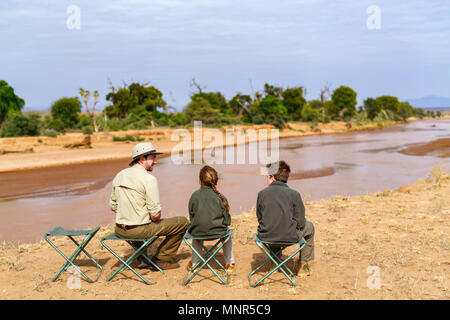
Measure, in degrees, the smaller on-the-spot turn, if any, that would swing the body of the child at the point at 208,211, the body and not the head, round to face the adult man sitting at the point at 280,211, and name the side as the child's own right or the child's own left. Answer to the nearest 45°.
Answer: approximately 90° to the child's own right

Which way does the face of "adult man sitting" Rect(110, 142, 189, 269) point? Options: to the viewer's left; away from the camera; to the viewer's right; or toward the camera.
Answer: to the viewer's right

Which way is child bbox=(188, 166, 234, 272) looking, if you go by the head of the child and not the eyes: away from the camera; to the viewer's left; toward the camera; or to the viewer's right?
away from the camera

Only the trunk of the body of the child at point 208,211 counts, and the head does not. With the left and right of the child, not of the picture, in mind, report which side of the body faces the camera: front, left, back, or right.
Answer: back

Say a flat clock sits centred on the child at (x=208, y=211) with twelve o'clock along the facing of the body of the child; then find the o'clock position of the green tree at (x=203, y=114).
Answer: The green tree is roughly at 12 o'clock from the child.

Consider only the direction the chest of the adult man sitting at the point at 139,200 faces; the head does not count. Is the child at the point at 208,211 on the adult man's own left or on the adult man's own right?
on the adult man's own right

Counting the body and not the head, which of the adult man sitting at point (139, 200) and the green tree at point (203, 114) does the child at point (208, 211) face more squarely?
the green tree

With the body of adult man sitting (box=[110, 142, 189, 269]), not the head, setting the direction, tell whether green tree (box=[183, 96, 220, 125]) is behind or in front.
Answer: in front

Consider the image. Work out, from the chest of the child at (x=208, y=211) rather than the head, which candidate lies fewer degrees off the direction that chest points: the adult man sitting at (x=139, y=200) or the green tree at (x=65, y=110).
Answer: the green tree

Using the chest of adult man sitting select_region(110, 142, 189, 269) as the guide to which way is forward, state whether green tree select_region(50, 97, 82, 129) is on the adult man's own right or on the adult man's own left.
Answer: on the adult man's own left

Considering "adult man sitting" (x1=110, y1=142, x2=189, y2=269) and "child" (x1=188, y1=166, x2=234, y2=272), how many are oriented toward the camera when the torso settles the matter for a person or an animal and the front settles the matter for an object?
0

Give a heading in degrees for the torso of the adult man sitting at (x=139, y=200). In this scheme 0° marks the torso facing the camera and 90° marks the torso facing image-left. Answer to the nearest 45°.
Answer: approximately 225°

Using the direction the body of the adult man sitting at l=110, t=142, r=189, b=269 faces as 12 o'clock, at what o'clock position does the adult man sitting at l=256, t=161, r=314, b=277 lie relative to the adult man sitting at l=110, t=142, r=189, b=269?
the adult man sitting at l=256, t=161, r=314, b=277 is roughly at 2 o'clock from the adult man sitting at l=110, t=142, r=189, b=269.

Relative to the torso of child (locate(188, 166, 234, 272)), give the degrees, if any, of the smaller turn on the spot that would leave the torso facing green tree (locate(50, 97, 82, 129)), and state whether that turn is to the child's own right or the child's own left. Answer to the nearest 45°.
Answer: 0° — they already face it
